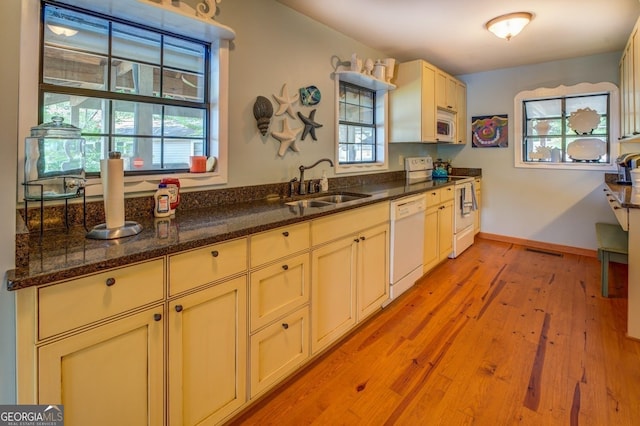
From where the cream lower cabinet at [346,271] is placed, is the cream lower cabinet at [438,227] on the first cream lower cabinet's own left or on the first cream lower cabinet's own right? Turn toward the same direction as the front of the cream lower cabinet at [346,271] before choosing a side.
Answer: on the first cream lower cabinet's own left

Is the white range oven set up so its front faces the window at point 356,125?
no

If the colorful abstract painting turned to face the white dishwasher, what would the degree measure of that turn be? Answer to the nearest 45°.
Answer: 0° — it already faces it

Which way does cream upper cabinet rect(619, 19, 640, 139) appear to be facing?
to the viewer's left

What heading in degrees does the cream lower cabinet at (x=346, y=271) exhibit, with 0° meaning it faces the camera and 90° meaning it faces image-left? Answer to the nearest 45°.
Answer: approximately 315°

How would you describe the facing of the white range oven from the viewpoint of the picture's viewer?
facing to the right of the viewer

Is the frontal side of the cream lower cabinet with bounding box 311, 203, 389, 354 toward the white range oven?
no

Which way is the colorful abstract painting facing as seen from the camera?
toward the camera

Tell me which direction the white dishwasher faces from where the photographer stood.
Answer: facing the viewer and to the right of the viewer

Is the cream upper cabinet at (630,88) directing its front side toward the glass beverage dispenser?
no
